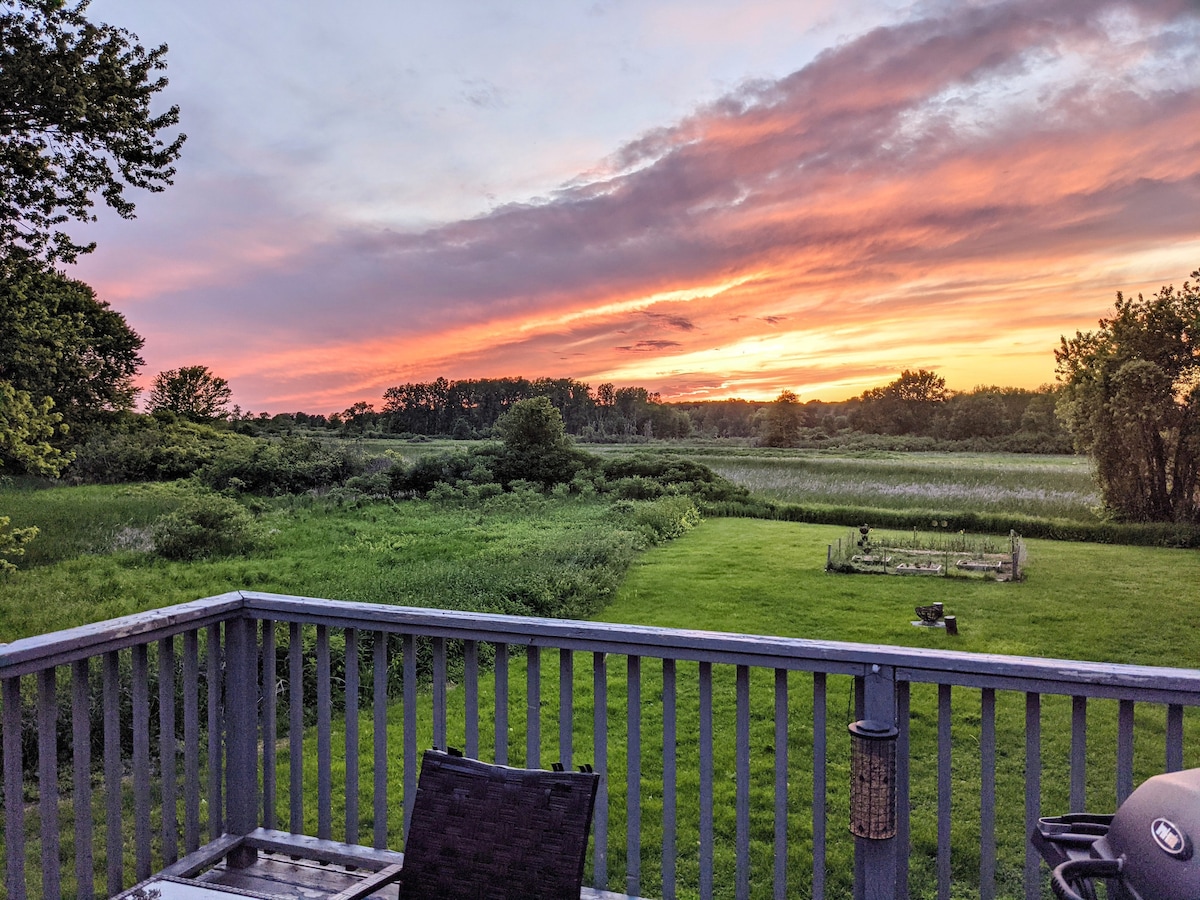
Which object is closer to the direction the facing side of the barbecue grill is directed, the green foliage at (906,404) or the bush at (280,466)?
the bush

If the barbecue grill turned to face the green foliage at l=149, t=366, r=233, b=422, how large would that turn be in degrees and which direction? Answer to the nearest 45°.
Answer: approximately 90° to its right

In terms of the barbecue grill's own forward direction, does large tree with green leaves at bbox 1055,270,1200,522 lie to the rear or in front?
to the rear

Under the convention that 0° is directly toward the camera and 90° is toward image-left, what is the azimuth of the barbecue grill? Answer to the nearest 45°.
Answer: approximately 45°

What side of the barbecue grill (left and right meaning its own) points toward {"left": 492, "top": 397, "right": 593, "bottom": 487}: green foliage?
right

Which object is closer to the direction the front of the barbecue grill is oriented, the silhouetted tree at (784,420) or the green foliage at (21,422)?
the green foliage
